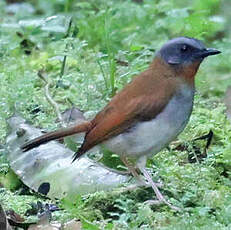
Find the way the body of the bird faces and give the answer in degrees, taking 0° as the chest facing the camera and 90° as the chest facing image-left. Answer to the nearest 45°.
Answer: approximately 270°
